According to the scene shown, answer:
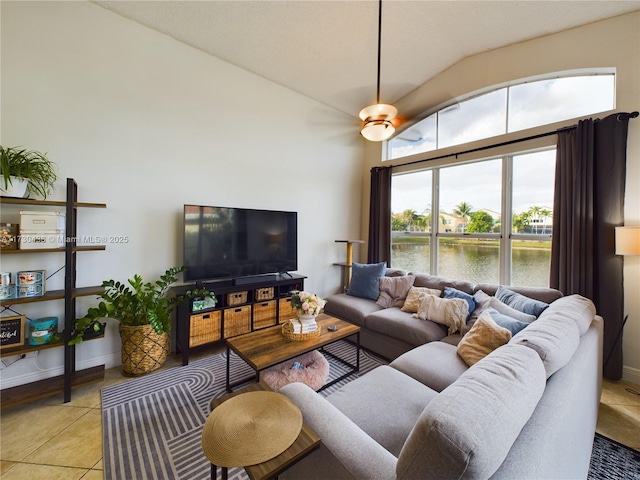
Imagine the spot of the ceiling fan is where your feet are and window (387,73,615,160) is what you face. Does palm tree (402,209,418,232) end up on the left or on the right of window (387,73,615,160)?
left

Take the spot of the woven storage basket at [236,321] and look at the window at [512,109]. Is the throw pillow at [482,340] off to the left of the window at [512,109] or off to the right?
right

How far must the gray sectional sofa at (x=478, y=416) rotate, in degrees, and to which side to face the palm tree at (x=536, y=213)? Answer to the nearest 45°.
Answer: approximately 45° to its right

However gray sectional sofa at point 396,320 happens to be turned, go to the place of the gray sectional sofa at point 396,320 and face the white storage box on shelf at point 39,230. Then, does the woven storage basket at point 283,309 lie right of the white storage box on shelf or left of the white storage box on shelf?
right

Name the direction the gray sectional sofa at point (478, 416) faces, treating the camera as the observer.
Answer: facing away from the viewer and to the left of the viewer

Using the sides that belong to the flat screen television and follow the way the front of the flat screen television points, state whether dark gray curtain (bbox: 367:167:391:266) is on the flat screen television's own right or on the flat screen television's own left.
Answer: on the flat screen television's own left

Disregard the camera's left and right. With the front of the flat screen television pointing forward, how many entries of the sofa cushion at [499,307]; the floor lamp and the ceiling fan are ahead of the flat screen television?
3

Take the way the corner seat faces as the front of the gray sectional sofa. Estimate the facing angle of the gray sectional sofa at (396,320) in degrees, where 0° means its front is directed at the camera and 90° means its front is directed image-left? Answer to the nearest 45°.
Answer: approximately 45°

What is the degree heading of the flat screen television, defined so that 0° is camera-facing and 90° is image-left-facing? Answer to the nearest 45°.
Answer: approximately 315°
